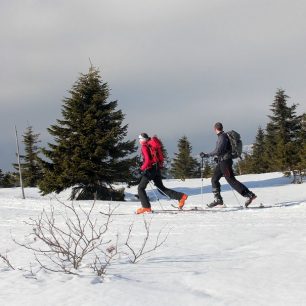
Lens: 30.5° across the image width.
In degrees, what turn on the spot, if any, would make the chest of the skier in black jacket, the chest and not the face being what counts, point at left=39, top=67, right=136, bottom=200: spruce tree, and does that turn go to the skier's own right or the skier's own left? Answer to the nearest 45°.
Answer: approximately 45° to the skier's own right

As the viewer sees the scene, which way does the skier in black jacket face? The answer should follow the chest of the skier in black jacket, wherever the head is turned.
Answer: to the viewer's left
